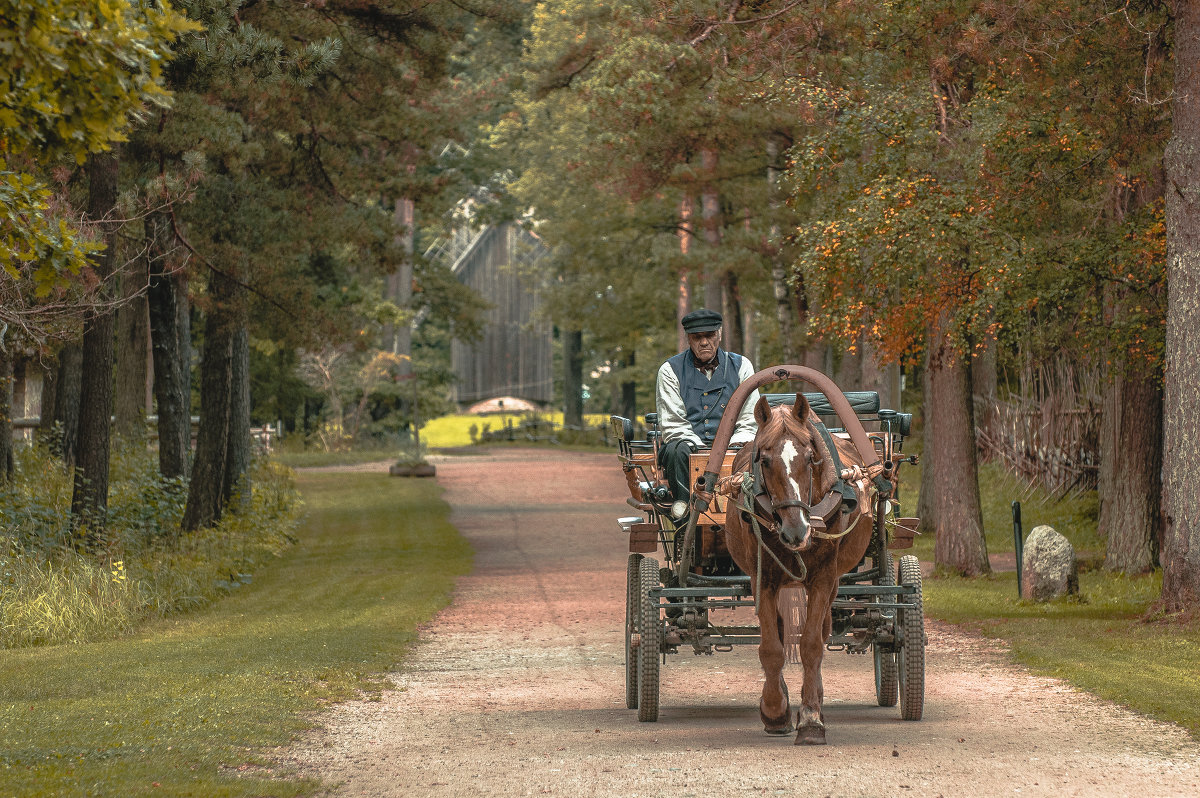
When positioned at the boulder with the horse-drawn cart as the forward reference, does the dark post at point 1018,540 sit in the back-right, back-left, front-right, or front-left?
back-right

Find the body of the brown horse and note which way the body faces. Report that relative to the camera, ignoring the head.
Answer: toward the camera

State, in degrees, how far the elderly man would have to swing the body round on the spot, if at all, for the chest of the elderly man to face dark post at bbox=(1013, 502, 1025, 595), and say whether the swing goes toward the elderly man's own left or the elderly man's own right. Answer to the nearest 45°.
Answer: approximately 135° to the elderly man's own left

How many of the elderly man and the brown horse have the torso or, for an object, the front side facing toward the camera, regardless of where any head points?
2

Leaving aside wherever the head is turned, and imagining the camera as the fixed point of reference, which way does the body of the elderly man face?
toward the camera

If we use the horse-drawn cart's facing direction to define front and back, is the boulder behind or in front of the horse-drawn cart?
behind

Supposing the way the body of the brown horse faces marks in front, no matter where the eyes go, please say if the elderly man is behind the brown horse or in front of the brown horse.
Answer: behind
